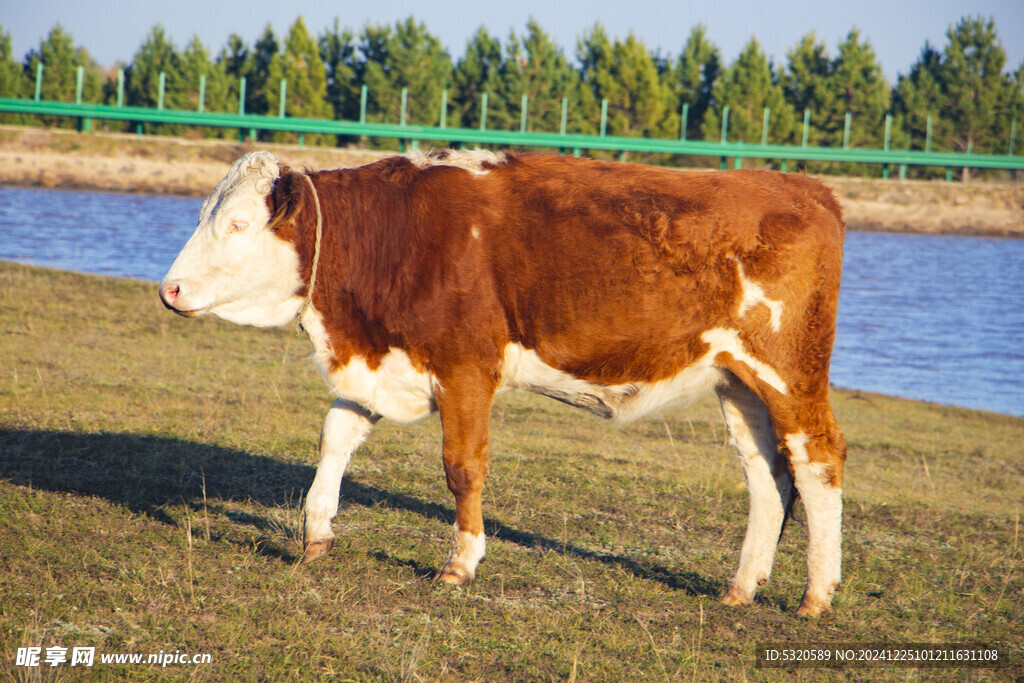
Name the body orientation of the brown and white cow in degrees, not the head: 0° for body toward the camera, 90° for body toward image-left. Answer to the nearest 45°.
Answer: approximately 90°
